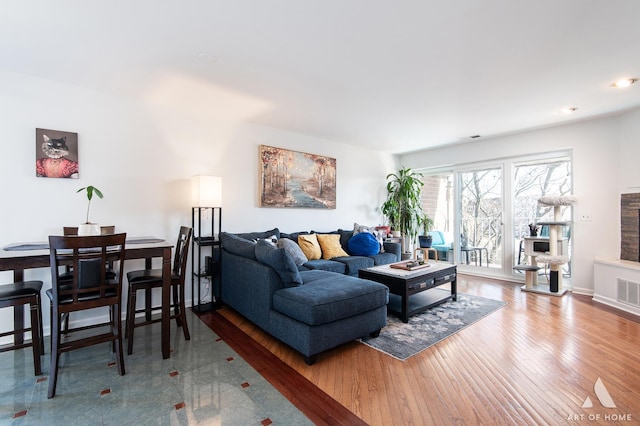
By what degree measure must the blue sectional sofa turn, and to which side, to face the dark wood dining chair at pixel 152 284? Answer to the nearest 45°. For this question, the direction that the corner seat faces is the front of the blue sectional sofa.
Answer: approximately 135° to its right

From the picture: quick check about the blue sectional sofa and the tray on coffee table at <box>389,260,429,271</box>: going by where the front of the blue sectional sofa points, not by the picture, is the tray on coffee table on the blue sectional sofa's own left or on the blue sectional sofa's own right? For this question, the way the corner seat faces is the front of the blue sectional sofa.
on the blue sectional sofa's own left

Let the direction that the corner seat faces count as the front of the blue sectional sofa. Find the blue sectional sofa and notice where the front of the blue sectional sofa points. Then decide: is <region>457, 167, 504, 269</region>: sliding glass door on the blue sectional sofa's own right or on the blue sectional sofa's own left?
on the blue sectional sofa's own left

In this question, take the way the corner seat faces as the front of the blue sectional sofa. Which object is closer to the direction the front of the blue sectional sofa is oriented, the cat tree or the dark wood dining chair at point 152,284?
the cat tree

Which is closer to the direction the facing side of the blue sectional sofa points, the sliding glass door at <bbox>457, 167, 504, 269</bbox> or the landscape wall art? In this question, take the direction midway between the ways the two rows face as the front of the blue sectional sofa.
the sliding glass door

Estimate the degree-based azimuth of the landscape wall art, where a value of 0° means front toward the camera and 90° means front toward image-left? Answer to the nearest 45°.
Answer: approximately 315°

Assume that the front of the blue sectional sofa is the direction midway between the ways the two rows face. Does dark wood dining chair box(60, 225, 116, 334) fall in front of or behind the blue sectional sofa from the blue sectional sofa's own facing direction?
behind

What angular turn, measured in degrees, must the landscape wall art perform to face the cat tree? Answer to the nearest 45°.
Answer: approximately 45° to its left

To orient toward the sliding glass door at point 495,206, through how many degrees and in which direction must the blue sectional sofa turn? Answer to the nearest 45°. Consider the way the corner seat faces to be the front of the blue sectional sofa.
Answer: approximately 90° to its left
